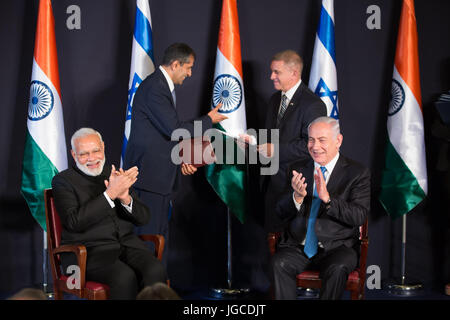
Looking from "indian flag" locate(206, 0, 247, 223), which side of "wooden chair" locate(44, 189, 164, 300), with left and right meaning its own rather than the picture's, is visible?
left

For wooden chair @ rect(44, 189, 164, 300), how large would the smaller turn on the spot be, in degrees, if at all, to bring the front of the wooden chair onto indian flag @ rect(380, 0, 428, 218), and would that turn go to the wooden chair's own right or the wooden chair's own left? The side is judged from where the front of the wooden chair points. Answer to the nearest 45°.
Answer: approximately 45° to the wooden chair's own left

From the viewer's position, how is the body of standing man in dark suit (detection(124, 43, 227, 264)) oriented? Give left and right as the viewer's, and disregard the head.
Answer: facing to the right of the viewer

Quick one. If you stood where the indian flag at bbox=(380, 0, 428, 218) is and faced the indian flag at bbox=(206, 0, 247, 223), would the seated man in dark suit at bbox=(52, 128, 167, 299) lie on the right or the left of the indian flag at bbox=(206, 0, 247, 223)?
left

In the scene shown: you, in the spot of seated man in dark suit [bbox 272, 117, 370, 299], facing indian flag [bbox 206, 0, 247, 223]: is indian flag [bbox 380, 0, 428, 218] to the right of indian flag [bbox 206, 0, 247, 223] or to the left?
right

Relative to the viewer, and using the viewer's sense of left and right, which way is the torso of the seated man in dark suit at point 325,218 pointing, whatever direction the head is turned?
facing the viewer and to the left of the viewer

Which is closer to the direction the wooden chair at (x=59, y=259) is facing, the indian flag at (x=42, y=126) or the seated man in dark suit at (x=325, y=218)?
the seated man in dark suit

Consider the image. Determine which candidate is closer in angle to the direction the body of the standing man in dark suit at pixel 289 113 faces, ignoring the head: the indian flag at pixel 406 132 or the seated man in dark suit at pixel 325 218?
the seated man in dark suit

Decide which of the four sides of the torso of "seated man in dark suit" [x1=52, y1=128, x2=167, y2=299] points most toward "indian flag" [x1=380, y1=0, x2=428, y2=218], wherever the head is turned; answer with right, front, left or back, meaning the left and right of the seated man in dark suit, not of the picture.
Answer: left

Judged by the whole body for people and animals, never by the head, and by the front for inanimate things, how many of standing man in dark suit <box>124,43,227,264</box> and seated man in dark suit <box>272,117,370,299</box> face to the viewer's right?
1

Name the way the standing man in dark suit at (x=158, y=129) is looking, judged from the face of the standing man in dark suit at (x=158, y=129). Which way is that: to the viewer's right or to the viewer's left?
to the viewer's right

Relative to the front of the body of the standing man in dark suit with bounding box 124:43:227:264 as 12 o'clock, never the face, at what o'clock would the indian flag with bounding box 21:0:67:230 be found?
The indian flag is roughly at 7 o'clock from the standing man in dark suit.

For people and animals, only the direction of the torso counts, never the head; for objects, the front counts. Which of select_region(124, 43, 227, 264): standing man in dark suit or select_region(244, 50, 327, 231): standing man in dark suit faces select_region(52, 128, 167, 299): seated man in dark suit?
select_region(244, 50, 327, 231): standing man in dark suit

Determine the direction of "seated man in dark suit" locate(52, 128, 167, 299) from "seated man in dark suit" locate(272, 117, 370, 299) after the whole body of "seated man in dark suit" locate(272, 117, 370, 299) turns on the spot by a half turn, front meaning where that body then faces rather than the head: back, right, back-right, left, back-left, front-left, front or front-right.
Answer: back-left

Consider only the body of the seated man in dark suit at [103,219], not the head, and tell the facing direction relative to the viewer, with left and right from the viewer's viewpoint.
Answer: facing the viewer and to the right of the viewer

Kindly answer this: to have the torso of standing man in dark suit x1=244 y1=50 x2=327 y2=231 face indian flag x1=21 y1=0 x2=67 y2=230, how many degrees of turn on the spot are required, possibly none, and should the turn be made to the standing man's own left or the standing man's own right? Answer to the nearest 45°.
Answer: approximately 45° to the standing man's own right

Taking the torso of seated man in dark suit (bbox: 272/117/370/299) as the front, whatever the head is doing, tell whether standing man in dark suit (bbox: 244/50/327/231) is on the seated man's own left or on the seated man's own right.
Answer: on the seated man's own right
